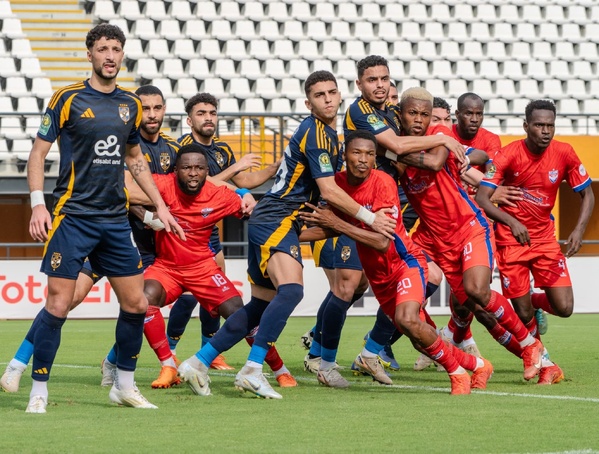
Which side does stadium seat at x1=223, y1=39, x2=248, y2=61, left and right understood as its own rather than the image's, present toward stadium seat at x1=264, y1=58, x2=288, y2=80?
left

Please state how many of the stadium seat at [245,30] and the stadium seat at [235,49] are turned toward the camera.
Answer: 2

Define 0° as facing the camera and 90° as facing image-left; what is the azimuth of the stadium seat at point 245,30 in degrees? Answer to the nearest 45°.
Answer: approximately 0°

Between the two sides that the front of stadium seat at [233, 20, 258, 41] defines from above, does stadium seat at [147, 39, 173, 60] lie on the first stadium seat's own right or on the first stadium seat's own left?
on the first stadium seat's own right

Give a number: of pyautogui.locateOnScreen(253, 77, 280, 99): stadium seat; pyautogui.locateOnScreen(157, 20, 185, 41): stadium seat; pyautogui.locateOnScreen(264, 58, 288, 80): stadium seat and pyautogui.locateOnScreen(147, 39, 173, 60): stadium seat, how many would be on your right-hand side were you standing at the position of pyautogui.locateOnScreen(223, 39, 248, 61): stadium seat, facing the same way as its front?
2

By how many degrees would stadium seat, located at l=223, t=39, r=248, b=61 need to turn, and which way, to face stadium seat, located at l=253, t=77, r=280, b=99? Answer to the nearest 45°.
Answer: approximately 45° to its left

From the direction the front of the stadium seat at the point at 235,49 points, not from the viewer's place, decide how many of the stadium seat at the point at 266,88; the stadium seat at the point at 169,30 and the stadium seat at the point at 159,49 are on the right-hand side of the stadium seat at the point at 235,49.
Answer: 2
